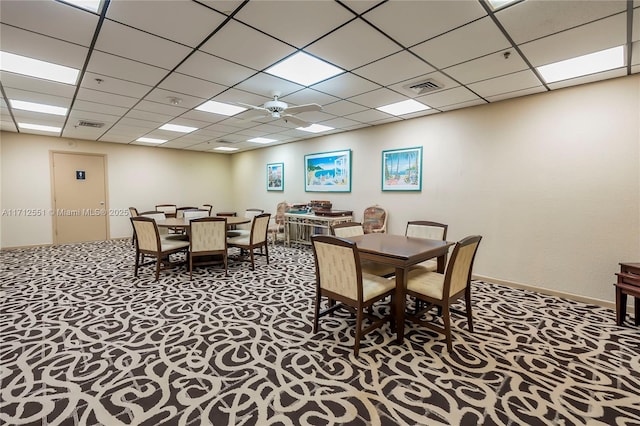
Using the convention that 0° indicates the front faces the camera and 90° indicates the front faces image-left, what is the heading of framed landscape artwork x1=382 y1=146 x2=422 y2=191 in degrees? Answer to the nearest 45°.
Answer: approximately 45°

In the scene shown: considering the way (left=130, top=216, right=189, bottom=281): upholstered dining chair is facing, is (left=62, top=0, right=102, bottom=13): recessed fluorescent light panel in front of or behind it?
behind

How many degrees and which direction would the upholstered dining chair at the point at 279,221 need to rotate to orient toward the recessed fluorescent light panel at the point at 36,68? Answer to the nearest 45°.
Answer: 0° — it already faces it

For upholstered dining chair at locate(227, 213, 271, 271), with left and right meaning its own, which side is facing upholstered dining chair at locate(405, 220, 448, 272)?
back

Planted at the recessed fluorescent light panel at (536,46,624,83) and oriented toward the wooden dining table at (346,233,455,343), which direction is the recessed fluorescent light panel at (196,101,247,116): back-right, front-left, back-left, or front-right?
front-right

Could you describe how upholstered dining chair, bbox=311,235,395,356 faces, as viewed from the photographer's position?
facing away from the viewer and to the right of the viewer

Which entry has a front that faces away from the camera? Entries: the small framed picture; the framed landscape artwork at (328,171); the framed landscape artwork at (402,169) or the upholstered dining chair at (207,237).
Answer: the upholstered dining chair

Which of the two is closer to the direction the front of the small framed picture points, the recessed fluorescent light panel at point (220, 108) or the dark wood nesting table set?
the recessed fluorescent light panel

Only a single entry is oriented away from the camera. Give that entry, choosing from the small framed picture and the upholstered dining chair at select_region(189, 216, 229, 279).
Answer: the upholstered dining chair

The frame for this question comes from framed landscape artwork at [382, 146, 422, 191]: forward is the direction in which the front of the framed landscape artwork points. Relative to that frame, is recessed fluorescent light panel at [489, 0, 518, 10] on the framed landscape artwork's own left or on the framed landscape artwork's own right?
on the framed landscape artwork's own left

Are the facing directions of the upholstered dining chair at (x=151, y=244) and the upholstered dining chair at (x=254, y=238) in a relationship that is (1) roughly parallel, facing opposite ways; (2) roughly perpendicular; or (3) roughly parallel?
roughly perpendicular

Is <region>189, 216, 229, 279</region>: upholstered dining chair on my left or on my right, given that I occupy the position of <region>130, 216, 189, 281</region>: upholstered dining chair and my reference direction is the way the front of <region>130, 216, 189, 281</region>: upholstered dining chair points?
on my right

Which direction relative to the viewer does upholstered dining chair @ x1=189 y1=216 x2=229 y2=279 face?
away from the camera

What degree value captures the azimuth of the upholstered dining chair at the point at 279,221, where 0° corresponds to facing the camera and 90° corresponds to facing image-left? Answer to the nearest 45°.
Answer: approximately 45°

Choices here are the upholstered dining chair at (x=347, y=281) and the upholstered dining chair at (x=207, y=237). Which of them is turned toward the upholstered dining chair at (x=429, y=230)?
the upholstered dining chair at (x=347, y=281)

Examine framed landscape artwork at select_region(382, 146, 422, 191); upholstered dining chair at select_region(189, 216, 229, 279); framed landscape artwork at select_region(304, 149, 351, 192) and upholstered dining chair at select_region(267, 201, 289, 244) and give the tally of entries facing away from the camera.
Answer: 1
